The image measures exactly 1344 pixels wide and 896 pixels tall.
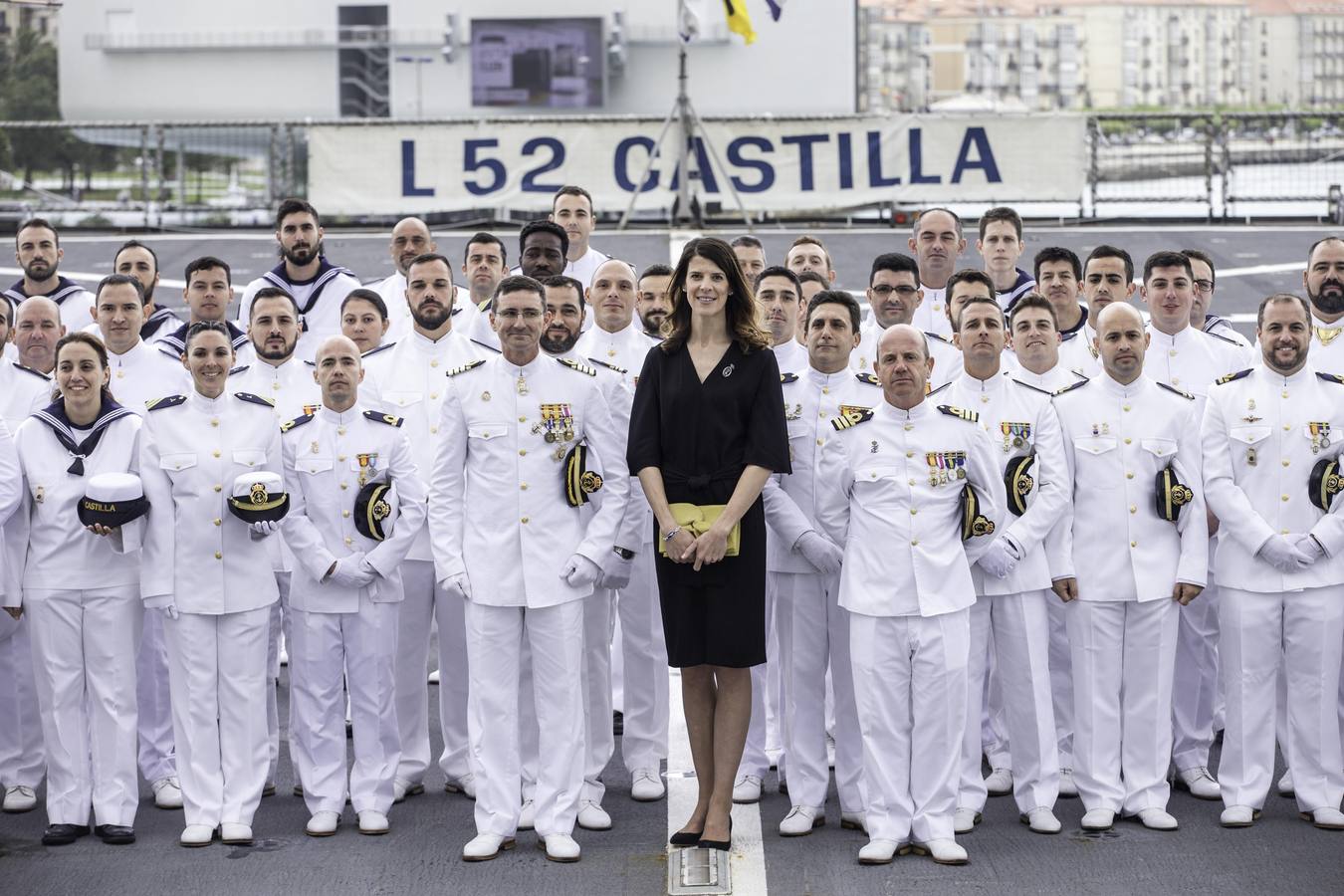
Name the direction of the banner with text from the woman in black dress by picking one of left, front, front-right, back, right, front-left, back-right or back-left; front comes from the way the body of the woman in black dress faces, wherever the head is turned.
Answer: back

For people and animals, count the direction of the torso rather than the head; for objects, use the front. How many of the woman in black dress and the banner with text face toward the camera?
2

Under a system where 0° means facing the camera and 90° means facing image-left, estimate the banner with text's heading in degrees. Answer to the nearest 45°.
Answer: approximately 0°

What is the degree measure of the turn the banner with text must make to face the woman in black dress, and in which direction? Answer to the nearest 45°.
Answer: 0° — it already faces them

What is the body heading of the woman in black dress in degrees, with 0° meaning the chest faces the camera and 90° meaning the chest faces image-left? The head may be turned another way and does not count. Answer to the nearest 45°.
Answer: approximately 0°
